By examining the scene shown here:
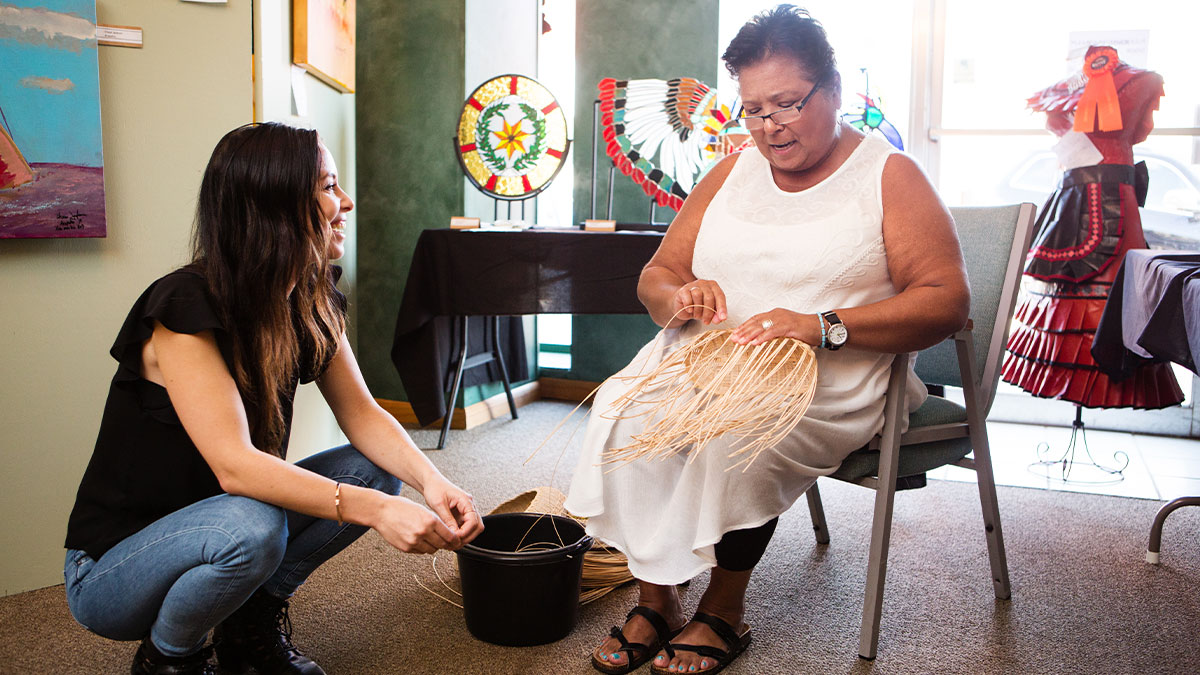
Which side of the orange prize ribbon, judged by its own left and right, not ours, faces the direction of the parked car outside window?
back

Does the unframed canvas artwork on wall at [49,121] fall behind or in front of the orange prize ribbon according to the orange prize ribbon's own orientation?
in front

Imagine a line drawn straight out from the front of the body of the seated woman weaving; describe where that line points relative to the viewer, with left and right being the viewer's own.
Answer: facing the viewer and to the left of the viewer

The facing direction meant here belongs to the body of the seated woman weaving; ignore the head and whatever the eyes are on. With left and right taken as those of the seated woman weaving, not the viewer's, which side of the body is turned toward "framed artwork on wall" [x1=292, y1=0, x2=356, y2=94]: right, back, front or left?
right

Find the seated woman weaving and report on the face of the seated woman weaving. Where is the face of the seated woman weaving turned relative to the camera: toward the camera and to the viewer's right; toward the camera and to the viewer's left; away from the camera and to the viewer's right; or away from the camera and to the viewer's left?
toward the camera and to the viewer's left

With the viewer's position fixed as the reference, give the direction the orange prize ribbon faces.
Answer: facing the viewer

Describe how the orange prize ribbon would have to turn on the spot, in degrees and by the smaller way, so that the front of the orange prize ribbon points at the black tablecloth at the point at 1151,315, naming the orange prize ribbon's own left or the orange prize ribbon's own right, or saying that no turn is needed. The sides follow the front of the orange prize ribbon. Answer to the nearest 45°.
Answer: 0° — it already faces it

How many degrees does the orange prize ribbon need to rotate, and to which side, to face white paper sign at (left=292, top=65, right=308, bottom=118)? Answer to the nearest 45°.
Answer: approximately 45° to its right

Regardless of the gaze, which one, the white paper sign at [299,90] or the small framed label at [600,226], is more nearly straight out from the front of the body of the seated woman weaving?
the white paper sign

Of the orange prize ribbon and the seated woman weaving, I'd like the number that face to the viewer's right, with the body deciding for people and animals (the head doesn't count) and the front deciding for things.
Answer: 0

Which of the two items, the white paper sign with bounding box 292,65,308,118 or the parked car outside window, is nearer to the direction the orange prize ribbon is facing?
the white paper sign

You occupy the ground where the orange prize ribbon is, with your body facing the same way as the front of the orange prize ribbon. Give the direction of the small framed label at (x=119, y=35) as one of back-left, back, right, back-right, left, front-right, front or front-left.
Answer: front-right

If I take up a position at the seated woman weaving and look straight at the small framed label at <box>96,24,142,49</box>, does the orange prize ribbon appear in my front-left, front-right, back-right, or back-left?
back-right
